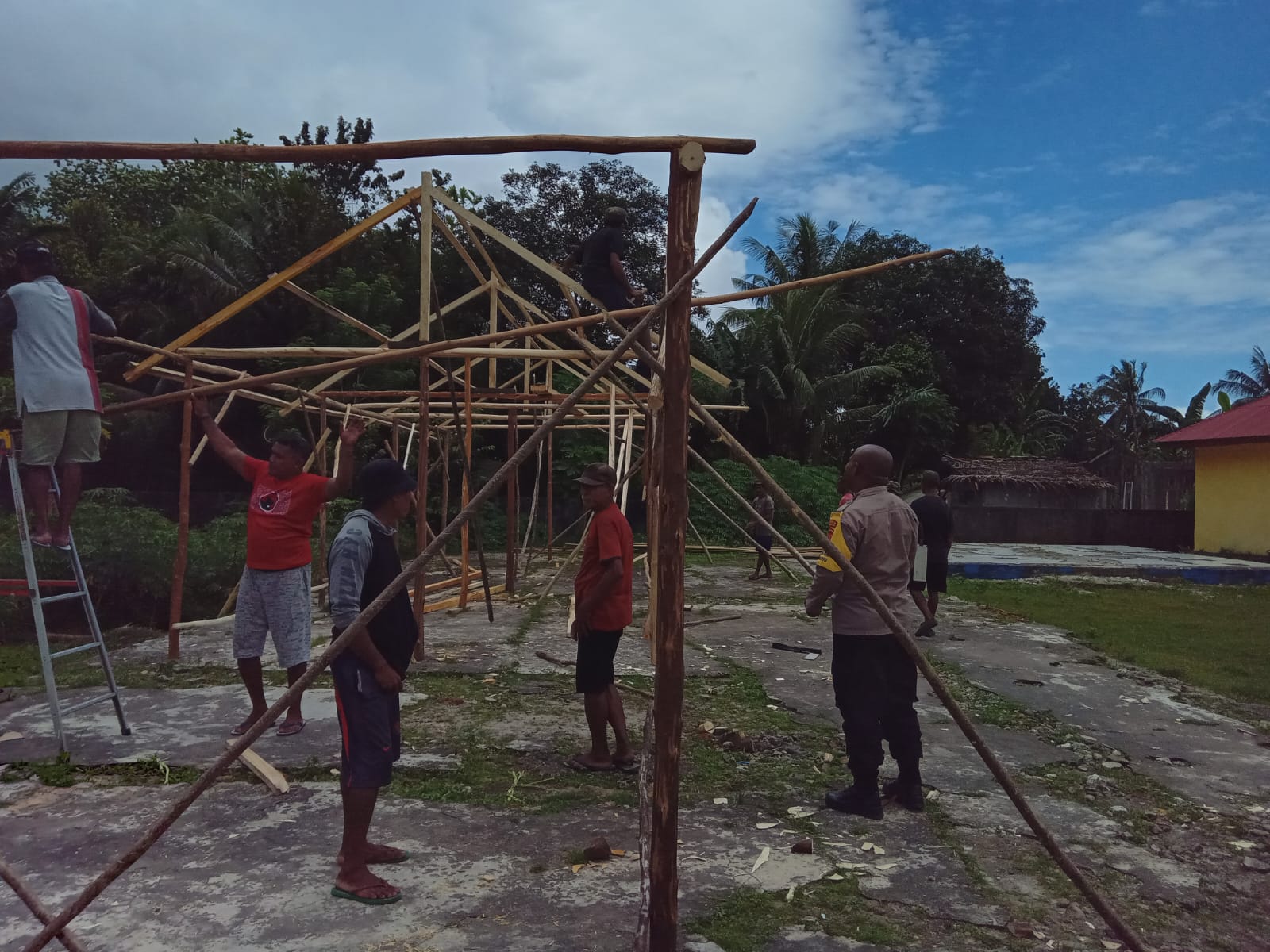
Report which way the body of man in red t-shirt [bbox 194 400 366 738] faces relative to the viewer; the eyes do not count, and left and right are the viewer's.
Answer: facing the viewer and to the left of the viewer

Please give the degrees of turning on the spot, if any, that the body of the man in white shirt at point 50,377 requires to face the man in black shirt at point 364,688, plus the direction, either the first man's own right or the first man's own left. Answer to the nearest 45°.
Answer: approximately 135° to the first man's own right

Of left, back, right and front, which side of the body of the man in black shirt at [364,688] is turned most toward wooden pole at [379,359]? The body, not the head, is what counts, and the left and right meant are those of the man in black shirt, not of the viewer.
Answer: left

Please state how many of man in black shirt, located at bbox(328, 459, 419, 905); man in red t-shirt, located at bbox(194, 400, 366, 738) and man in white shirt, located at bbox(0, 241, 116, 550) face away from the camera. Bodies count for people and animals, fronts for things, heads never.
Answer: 1

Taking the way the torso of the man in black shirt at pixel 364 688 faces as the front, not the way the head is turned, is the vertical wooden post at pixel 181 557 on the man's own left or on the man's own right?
on the man's own left

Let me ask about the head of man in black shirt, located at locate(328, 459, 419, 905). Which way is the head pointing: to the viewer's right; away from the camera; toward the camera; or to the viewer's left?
to the viewer's right

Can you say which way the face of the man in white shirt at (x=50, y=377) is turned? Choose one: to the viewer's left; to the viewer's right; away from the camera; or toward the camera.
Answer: away from the camera

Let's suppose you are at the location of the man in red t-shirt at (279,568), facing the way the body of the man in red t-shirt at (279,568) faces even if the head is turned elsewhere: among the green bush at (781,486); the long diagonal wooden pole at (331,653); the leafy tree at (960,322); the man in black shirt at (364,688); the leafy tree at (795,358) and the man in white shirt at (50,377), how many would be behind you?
3

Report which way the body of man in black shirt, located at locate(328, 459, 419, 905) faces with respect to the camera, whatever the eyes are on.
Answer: to the viewer's right

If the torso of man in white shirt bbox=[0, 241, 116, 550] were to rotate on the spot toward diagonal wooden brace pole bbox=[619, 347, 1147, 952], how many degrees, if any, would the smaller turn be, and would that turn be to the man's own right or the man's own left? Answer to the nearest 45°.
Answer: approximately 135° to the man's own right

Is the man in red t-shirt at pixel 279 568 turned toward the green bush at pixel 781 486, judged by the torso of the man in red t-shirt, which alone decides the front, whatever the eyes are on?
no

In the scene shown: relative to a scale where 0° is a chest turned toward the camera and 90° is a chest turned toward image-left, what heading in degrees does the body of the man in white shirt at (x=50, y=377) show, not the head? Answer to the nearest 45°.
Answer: approximately 180°

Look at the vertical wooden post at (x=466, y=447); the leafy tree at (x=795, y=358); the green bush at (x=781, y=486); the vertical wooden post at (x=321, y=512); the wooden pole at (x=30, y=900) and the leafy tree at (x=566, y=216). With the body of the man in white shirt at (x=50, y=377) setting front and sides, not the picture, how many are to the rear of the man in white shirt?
1

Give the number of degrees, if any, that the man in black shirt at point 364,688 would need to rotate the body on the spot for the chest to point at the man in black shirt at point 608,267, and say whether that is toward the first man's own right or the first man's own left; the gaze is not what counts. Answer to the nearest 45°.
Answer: approximately 45° to the first man's own left

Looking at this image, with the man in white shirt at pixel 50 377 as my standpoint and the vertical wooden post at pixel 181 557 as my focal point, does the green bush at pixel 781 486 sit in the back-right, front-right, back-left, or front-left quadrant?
front-right

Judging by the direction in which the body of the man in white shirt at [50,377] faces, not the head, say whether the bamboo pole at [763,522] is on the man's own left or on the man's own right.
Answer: on the man's own right

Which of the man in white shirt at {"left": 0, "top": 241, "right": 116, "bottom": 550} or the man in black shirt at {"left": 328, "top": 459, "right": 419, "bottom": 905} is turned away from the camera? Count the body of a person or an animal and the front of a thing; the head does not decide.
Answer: the man in white shirt
